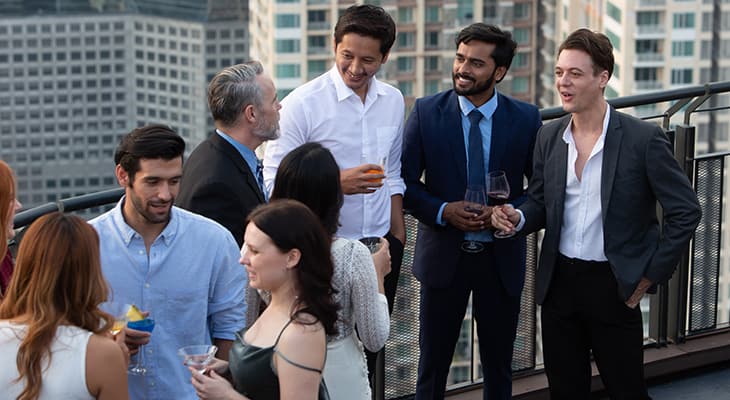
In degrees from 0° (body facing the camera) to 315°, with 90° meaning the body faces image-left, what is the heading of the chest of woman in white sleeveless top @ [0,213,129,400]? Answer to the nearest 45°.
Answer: approximately 180°

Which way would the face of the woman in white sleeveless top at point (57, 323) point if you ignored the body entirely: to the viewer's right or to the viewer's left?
to the viewer's right

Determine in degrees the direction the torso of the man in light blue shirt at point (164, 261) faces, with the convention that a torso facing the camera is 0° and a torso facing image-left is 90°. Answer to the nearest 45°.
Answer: approximately 0°

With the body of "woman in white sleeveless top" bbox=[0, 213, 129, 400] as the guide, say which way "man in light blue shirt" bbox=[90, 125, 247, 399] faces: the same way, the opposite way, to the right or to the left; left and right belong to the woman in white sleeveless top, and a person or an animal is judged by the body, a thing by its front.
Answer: the opposite way

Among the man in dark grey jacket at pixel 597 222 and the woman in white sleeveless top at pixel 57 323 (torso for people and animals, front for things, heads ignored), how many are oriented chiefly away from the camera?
1

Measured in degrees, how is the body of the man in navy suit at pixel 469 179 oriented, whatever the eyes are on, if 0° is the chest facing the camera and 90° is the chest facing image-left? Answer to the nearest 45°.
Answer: approximately 0°

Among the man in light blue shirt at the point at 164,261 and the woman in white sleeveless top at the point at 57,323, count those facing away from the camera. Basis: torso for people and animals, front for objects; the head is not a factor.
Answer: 1
